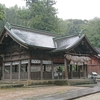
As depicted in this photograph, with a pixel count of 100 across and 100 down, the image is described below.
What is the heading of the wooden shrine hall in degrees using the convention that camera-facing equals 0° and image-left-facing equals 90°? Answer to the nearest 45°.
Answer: approximately 315°
